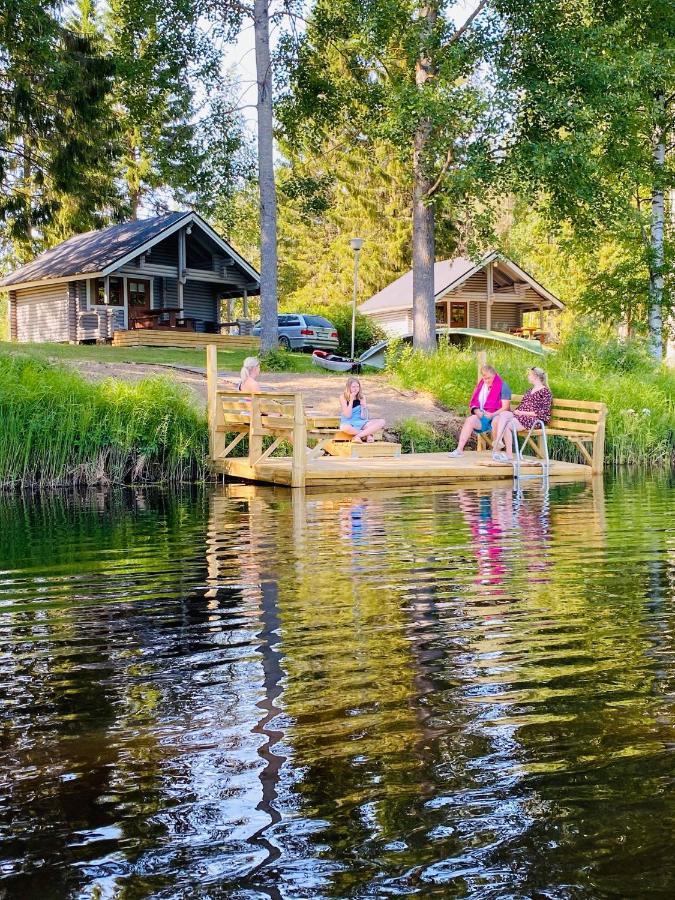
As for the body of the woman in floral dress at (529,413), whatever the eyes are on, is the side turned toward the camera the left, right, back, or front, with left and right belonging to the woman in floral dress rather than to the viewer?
left

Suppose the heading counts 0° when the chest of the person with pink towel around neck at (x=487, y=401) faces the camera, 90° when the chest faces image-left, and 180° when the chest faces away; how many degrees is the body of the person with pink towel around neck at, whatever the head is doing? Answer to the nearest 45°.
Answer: approximately 45°

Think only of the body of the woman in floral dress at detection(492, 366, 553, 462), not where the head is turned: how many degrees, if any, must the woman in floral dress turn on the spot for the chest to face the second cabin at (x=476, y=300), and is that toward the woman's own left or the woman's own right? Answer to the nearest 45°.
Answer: approximately 90° to the woman's own right

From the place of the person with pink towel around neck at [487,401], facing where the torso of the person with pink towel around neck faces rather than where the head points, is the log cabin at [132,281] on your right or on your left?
on your right

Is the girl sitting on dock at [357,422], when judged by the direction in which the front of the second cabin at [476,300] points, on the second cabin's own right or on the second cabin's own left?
on the second cabin's own right

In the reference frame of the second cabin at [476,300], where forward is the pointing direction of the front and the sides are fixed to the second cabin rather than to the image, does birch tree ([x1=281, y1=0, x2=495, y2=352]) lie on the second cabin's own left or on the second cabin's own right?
on the second cabin's own right

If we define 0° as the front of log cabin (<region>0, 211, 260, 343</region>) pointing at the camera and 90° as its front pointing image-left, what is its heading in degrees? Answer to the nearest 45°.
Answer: approximately 315°

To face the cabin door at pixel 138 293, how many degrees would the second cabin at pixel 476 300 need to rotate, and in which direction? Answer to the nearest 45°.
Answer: approximately 90° to its right

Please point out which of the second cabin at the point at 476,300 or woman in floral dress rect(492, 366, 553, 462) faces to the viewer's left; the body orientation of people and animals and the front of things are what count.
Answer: the woman in floral dress

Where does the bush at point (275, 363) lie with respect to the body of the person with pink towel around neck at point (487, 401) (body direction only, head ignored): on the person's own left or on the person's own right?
on the person's own right
